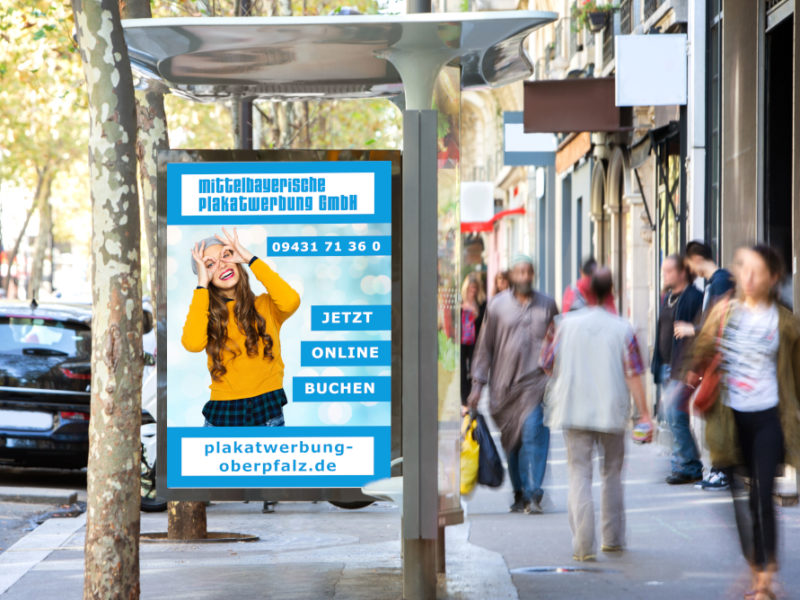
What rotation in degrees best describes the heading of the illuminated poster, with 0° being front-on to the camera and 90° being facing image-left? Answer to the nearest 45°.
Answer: approximately 0°

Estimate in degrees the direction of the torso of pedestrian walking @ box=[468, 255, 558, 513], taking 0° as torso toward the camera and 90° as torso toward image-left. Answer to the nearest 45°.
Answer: approximately 0°

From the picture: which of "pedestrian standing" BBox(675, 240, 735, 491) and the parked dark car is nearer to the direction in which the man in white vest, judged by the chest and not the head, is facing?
the pedestrian standing

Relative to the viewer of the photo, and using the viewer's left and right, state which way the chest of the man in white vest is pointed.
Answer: facing away from the viewer

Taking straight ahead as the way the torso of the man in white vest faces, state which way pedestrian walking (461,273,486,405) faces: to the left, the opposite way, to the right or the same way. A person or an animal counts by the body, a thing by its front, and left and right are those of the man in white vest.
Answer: the opposite way

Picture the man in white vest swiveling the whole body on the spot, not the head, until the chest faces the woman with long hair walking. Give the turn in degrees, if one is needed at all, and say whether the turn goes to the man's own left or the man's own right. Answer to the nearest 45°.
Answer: approximately 135° to the man's own right

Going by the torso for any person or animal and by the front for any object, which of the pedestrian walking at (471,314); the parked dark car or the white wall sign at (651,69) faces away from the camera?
the parked dark car

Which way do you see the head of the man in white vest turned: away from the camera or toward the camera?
away from the camera

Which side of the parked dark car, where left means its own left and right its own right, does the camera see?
back
